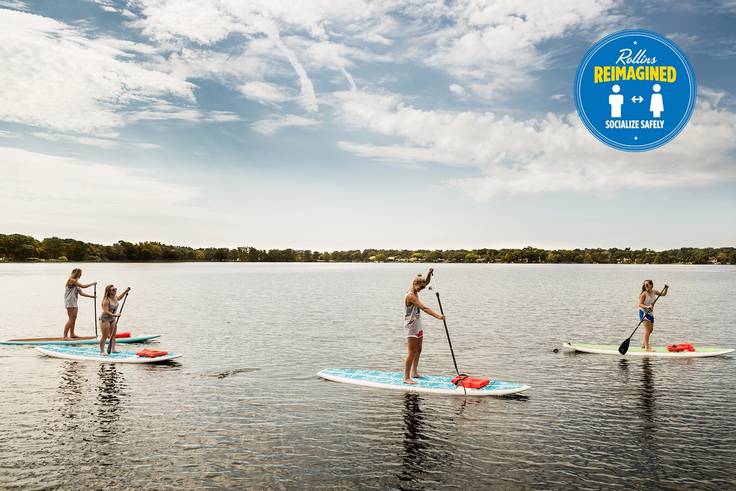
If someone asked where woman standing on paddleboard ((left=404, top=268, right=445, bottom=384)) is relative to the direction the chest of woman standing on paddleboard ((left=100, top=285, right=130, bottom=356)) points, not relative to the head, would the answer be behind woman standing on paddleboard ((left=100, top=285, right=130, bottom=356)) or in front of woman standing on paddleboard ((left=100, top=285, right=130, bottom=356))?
in front

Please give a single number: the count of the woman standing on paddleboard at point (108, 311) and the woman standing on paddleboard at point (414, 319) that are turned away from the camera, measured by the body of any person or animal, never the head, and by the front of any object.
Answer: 0

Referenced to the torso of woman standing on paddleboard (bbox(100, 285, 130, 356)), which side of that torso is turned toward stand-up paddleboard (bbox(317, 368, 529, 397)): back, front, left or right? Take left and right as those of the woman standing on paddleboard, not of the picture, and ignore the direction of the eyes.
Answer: front

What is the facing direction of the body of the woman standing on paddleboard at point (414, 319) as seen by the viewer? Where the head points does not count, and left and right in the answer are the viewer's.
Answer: facing to the right of the viewer

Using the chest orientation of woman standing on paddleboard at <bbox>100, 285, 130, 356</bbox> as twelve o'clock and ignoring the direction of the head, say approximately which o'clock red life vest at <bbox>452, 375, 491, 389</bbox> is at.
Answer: The red life vest is roughly at 12 o'clock from the woman standing on paddleboard.

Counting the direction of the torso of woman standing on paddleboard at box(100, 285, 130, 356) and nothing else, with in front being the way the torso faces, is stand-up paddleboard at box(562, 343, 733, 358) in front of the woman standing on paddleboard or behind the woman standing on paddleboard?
in front
